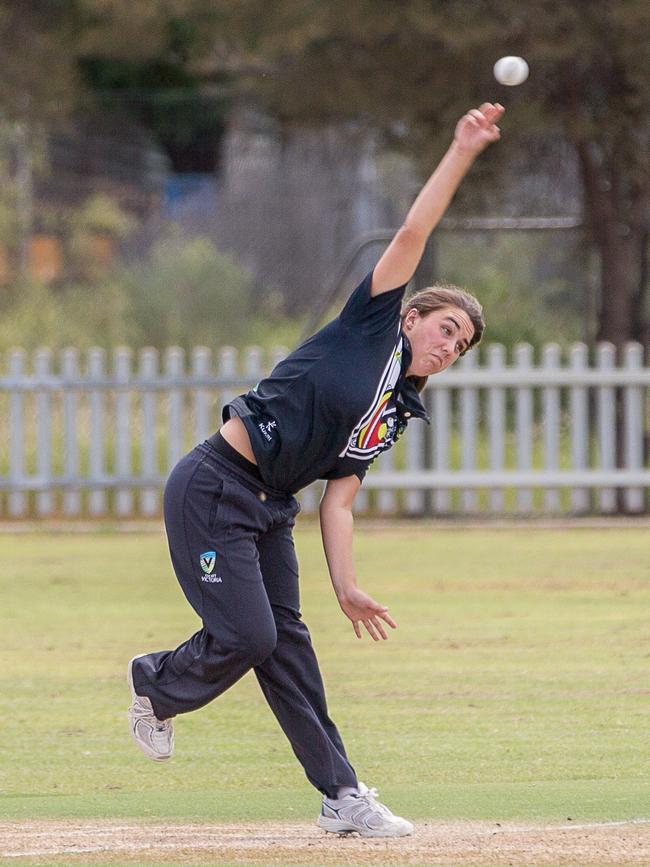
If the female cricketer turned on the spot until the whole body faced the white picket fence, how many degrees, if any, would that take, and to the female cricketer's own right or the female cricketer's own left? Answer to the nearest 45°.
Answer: approximately 135° to the female cricketer's own left

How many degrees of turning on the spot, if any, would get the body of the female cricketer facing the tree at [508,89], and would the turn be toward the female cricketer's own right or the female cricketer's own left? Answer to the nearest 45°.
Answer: approximately 135° to the female cricketer's own left

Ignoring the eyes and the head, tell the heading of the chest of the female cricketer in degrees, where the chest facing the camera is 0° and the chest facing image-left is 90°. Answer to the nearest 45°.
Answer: approximately 315°
